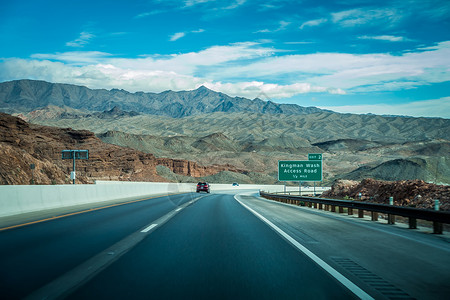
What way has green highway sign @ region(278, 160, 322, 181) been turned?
toward the camera

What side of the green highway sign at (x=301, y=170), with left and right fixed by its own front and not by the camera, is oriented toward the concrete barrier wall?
front
